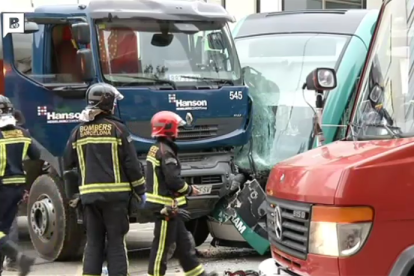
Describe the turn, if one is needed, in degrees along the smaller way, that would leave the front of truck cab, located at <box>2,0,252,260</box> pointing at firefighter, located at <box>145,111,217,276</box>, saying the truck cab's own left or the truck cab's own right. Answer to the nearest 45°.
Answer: approximately 45° to the truck cab's own right

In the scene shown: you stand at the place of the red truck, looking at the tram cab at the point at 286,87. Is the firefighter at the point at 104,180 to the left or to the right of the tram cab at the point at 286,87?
left

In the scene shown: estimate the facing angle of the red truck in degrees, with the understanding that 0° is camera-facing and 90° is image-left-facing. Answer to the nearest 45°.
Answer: approximately 45°

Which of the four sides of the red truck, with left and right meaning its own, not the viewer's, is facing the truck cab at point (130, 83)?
right

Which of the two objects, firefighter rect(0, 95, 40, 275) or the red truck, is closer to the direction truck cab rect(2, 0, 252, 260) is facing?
the red truck

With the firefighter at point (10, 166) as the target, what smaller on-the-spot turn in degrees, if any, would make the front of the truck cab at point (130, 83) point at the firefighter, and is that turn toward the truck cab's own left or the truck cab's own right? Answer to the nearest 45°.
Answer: approximately 90° to the truck cab's own right

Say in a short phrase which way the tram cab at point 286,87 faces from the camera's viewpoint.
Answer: facing the viewer and to the left of the viewer

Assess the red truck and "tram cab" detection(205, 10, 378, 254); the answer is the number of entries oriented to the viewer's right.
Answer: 0

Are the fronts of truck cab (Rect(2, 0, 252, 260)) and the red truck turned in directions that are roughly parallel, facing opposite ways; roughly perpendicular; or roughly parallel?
roughly perpendicular

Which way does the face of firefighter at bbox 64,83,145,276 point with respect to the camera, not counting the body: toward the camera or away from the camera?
away from the camera

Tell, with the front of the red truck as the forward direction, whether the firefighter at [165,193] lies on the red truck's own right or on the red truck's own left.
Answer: on the red truck's own right

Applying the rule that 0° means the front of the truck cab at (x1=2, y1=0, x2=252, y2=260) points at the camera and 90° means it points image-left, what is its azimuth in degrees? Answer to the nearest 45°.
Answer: approximately 315°

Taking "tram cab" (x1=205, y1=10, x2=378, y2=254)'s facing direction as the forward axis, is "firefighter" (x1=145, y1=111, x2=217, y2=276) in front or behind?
in front

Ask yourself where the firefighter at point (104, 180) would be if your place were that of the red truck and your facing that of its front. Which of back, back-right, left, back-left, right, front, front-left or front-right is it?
right

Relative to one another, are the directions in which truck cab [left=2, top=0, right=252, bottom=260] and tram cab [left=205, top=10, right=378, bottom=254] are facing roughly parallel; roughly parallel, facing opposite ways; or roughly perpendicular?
roughly perpendicular
